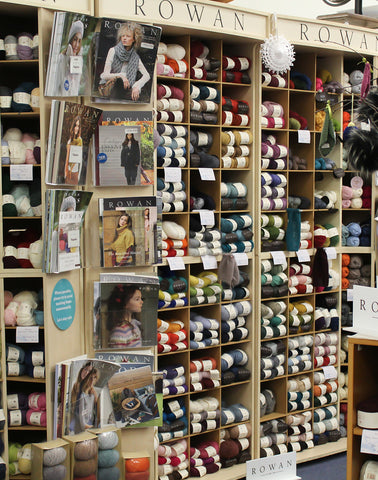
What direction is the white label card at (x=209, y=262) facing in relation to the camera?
toward the camera

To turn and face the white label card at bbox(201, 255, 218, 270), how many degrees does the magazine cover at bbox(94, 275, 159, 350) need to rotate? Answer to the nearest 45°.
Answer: approximately 135° to its left

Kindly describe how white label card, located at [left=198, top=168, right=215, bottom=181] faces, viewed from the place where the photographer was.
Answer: facing the viewer

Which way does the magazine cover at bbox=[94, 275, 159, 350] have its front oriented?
toward the camera

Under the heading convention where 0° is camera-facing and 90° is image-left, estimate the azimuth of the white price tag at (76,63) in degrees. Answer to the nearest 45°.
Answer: approximately 0°

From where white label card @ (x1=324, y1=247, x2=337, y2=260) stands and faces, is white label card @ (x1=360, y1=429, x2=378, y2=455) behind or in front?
in front

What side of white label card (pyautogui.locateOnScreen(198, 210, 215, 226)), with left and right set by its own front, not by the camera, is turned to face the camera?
front

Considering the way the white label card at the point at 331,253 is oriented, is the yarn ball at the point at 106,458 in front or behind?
in front
